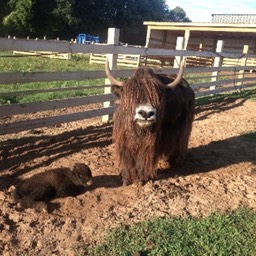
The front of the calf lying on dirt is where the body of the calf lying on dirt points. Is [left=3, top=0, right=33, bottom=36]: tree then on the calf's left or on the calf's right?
on the calf's left

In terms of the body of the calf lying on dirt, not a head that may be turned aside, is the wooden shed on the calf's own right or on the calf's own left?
on the calf's own left

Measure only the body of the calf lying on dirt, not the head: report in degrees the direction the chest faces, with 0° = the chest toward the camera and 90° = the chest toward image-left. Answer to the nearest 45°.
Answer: approximately 270°

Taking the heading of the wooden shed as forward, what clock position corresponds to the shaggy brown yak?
The shaggy brown yak is roughly at 12 o'clock from the wooden shed.

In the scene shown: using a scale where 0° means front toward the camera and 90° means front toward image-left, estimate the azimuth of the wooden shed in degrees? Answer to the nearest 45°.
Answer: approximately 0°

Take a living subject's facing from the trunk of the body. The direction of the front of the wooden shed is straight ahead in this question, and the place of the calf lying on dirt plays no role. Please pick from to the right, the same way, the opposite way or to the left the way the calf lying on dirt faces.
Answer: to the left
